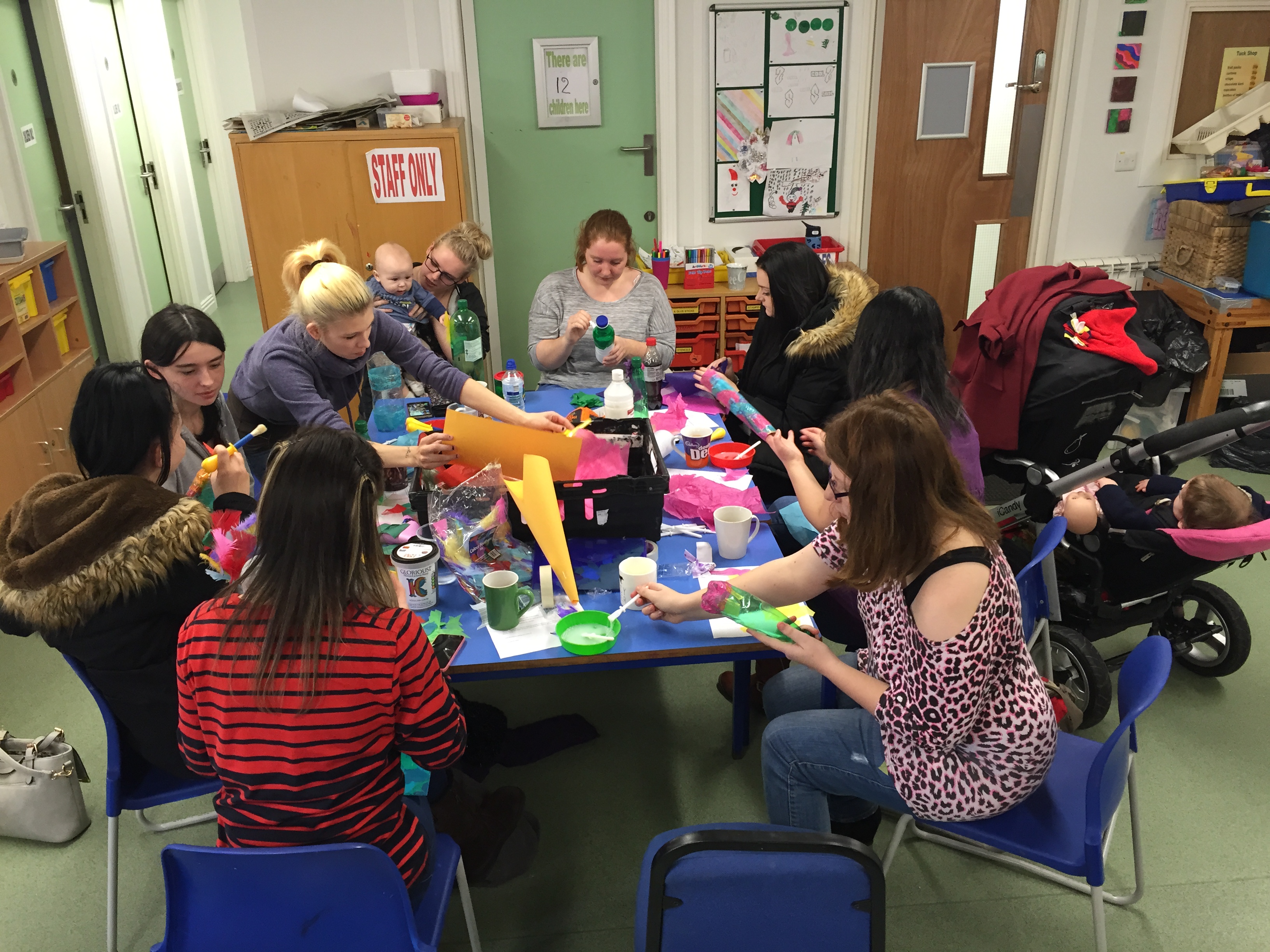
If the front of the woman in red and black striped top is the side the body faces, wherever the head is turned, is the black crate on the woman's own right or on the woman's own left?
on the woman's own right

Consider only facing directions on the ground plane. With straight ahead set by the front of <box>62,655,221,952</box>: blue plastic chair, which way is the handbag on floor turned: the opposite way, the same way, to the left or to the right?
to the right

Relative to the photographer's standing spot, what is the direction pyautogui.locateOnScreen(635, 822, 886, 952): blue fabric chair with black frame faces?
facing away from the viewer

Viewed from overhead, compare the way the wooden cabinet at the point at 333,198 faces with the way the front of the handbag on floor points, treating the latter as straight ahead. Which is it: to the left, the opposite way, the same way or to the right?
the same way

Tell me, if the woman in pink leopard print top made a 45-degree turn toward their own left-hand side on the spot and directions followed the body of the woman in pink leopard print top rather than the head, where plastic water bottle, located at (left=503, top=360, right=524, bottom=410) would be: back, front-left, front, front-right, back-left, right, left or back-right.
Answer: right

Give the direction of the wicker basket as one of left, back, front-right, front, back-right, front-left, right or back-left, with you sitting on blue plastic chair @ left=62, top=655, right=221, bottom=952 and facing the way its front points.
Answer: front

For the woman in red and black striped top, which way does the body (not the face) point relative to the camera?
away from the camera

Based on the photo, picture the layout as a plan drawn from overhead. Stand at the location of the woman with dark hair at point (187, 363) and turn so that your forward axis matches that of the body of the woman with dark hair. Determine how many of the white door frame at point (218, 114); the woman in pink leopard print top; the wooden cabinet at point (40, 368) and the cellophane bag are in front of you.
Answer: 2

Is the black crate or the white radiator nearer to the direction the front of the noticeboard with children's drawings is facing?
the black crate

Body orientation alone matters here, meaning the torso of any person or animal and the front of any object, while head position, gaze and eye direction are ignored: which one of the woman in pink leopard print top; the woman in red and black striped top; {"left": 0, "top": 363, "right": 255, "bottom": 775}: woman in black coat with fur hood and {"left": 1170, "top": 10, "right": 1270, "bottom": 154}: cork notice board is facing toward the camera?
the cork notice board

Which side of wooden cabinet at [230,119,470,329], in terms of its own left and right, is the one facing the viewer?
front

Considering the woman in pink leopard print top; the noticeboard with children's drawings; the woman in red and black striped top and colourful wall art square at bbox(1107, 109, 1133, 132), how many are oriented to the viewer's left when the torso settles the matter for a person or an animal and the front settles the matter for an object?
1

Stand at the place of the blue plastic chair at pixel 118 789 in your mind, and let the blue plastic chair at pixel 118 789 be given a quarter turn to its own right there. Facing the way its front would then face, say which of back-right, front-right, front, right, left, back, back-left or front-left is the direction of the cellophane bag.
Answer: left

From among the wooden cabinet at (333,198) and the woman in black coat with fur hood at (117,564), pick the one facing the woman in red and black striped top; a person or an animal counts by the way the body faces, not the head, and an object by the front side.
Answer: the wooden cabinet

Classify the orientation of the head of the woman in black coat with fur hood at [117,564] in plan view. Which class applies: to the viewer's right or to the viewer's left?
to the viewer's right

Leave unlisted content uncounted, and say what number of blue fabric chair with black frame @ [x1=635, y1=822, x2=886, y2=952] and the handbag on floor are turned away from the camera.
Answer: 1

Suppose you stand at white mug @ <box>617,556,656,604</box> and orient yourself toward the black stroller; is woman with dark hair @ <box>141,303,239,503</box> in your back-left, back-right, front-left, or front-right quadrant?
back-left

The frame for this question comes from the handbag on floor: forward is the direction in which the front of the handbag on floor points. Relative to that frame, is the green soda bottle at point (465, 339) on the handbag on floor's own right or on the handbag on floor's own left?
on the handbag on floor's own left

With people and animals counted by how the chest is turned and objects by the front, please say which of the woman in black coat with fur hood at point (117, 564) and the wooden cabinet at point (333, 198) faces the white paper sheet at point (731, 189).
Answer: the woman in black coat with fur hood

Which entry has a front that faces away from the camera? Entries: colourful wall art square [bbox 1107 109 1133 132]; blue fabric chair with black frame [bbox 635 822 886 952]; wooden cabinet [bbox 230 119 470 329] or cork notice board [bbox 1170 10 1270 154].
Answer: the blue fabric chair with black frame

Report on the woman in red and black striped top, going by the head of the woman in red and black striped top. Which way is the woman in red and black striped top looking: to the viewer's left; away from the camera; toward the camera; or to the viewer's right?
away from the camera
